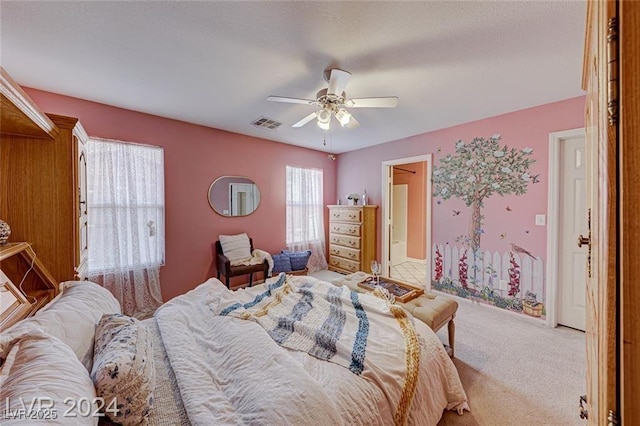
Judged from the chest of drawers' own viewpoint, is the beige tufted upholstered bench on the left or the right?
on its left

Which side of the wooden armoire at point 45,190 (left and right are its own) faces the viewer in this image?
right

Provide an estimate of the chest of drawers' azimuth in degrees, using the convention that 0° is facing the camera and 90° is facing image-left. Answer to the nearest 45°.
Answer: approximately 45°

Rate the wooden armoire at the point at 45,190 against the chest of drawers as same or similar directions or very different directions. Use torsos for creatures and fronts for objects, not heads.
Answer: very different directions

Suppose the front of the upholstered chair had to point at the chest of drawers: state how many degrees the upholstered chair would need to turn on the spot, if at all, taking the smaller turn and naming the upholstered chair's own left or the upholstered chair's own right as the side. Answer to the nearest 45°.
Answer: approximately 45° to the upholstered chair's own left

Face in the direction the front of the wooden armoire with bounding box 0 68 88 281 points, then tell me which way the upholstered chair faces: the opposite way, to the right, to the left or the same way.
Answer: to the right

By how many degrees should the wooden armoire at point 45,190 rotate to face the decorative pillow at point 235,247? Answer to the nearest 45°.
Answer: approximately 45° to its left

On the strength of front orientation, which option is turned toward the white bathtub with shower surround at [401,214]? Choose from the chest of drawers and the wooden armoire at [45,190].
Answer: the wooden armoire

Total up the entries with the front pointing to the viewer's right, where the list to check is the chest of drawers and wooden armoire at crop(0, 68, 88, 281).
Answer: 1

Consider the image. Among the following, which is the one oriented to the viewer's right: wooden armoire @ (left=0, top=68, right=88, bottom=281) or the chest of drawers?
the wooden armoire

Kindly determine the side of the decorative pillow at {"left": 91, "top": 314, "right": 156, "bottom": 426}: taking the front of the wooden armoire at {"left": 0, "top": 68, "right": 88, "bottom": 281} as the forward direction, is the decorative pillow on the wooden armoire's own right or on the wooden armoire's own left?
on the wooden armoire's own right
